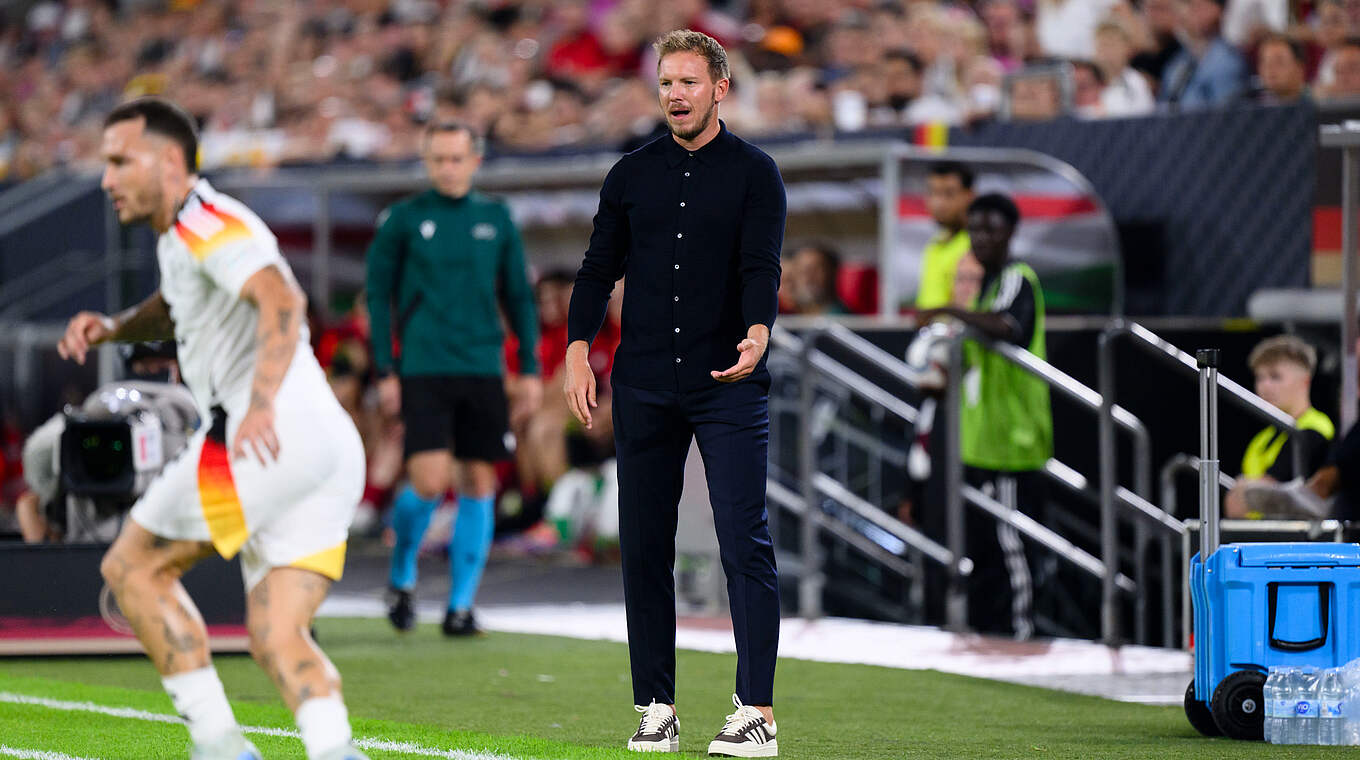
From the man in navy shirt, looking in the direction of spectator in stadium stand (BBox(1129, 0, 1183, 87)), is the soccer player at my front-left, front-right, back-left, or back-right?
back-left

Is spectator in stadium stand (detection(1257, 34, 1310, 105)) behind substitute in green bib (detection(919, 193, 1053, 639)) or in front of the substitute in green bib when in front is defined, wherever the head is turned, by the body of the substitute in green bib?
behind

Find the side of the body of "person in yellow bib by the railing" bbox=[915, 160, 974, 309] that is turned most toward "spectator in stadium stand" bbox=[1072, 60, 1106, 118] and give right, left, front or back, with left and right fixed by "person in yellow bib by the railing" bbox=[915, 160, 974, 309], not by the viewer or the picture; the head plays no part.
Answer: back

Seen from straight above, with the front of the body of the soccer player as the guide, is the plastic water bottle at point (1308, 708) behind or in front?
behind

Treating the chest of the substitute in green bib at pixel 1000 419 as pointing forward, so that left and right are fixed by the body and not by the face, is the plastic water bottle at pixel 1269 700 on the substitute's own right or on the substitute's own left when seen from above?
on the substitute's own left

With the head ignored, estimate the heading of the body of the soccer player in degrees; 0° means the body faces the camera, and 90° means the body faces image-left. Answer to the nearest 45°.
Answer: approximately 90°

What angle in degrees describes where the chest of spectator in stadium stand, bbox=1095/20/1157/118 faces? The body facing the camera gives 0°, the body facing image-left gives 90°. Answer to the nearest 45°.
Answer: approximately 45°

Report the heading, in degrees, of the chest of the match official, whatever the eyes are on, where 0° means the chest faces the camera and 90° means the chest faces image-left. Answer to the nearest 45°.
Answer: approximately 0°

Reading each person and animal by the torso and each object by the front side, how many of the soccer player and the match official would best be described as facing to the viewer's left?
1

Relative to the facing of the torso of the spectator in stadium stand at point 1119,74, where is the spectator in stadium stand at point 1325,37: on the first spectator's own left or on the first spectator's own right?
on the first spectator's own left

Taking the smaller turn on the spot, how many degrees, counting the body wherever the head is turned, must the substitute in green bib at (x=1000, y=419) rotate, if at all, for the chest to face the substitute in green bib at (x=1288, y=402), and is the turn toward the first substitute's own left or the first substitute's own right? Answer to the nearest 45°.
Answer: approximately 90° to the first substitute's own left

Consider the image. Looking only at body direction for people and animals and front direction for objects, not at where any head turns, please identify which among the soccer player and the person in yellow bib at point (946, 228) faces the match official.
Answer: the person in yellow bib

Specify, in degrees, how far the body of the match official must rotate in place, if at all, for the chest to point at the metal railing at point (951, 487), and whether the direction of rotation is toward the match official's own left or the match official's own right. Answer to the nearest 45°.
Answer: approximately 90° to the match official's own left

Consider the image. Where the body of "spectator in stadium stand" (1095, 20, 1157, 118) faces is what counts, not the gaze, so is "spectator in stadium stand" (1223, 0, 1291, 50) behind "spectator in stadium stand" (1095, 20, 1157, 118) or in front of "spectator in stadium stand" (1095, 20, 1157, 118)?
behind
